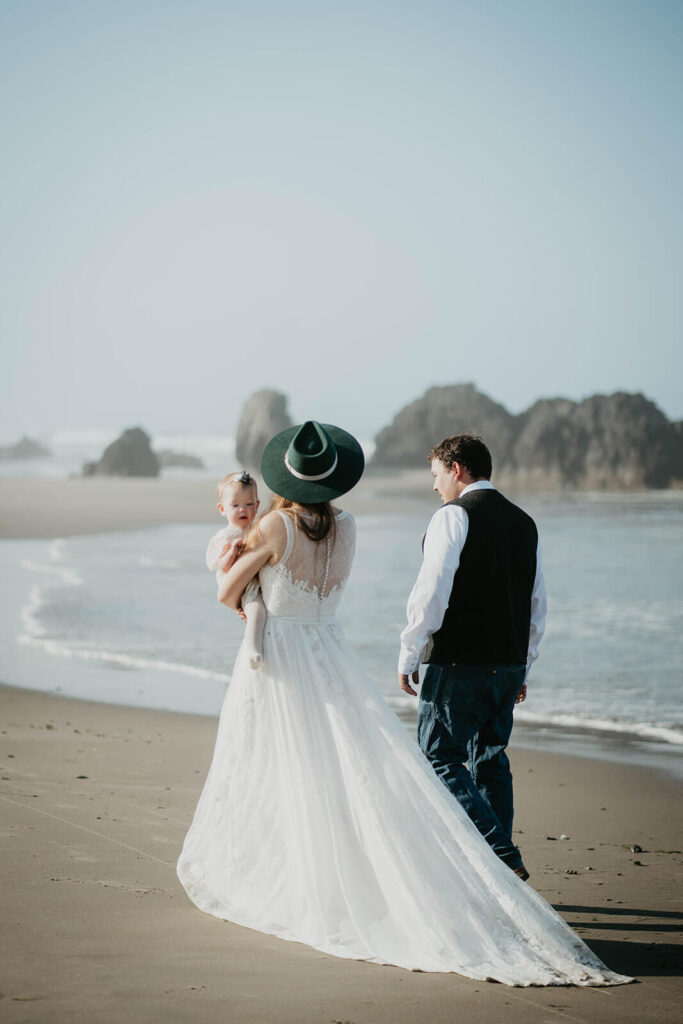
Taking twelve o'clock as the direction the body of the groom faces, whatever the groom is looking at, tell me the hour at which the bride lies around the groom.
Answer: The bride is roughly at 9 o'clock from the groom.

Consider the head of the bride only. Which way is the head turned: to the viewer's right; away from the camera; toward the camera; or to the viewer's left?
away from the camera

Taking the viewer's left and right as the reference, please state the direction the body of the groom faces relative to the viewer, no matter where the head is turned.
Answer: facing away from the viewer and to the left of the viewer
